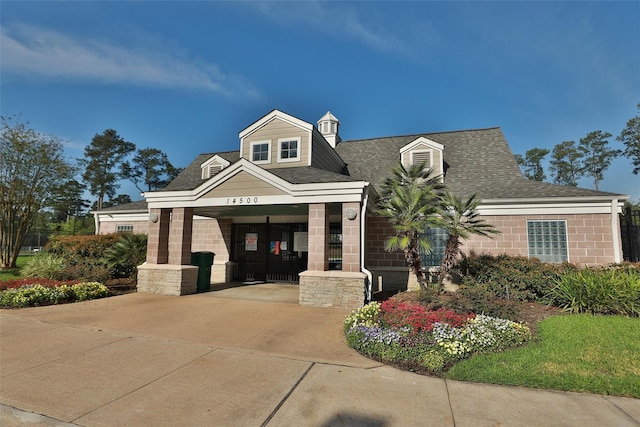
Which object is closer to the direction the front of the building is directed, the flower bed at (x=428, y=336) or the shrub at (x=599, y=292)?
the flower bed

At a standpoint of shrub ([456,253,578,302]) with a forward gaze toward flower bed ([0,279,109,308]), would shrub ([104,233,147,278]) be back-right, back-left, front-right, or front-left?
front-right

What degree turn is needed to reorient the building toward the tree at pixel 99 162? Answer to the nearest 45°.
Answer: approximately 90° to its right

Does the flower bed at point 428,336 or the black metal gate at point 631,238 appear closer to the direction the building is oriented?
the flower bed

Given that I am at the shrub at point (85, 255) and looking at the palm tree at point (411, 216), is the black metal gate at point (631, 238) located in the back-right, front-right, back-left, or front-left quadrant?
front-left

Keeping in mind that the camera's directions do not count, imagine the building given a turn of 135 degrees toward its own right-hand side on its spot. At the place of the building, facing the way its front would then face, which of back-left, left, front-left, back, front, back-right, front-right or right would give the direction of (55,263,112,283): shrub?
left

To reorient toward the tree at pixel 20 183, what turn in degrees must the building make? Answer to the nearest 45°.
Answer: approximately 45° to its right

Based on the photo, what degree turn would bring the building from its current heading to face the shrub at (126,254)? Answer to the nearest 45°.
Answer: approximately 45° to its right

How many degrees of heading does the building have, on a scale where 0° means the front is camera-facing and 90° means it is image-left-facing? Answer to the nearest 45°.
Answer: approximately 45°

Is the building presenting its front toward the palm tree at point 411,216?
no
